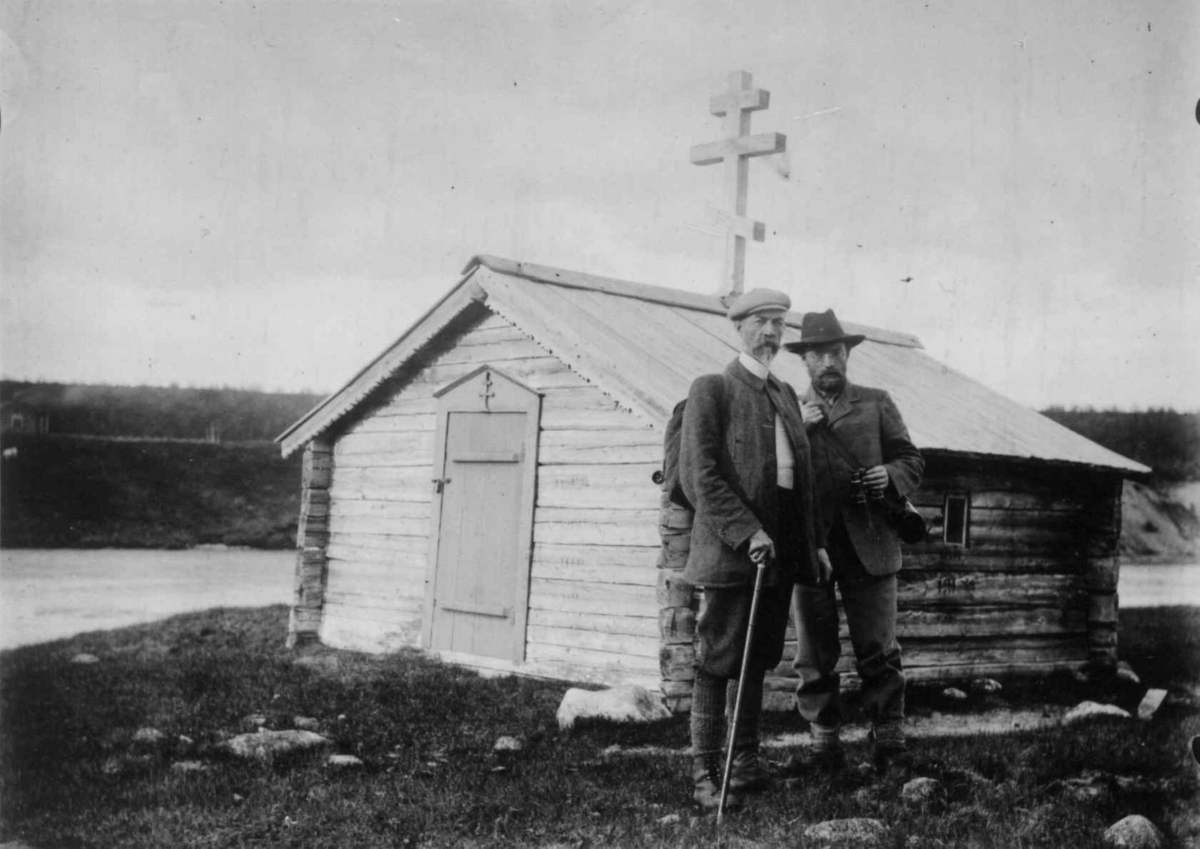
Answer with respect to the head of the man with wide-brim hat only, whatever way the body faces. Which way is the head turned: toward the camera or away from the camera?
toward the camera

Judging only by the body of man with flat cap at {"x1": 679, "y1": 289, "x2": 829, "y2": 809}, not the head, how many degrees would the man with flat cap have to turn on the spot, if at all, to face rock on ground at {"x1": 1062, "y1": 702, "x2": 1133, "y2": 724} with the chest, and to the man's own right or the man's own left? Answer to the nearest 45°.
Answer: approximately 90° to the man's own left

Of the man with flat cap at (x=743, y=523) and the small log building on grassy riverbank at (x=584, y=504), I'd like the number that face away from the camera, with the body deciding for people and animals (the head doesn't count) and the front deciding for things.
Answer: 0

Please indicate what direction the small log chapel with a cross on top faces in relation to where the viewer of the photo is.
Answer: facing the viewer and to the left of the viewer

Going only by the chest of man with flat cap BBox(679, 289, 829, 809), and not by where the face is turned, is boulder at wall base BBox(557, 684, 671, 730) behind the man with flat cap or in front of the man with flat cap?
behind

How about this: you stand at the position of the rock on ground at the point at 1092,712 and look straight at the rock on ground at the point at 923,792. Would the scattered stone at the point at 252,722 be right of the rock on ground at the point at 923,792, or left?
right

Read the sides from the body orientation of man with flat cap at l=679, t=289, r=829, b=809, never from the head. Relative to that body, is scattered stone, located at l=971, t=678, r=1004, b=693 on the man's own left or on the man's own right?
on the man's own left

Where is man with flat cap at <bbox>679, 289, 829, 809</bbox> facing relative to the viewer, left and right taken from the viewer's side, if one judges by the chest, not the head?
facing the viewer and to the right of the viewer

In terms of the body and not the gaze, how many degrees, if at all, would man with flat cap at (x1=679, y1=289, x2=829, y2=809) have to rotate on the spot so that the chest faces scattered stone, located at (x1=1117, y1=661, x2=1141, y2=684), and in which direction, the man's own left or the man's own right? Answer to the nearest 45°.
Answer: approximately 90° to the man's own left
